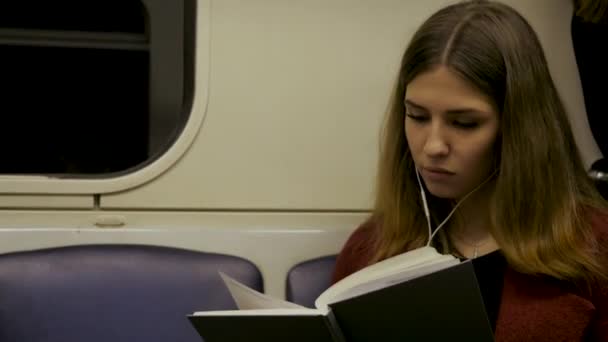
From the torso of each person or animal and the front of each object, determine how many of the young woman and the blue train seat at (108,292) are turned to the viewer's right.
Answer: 0

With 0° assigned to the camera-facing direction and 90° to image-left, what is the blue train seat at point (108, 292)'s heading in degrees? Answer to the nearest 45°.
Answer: approximately 0°

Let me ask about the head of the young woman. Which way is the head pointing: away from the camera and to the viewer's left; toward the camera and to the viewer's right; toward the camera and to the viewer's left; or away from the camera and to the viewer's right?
toward the camera and to the viewer's left

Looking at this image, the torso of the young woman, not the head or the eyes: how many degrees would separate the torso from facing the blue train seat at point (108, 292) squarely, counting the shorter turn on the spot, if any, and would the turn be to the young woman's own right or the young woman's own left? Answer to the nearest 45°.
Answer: approximately 45° to the young woman's own right

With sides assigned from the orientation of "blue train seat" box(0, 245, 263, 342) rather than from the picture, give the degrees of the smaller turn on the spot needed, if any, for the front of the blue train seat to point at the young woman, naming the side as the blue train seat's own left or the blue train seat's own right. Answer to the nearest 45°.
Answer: approximately 45° to the blue train seat's own left
